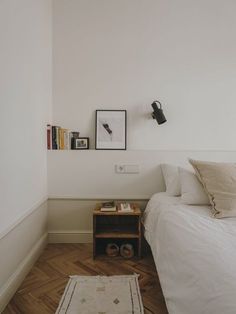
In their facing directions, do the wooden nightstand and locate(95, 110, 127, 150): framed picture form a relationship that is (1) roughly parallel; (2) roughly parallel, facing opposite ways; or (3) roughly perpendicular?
roughly parallel

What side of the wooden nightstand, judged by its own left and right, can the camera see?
front

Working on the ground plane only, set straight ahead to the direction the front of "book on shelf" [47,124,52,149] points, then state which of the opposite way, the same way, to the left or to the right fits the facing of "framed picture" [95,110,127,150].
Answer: the same way

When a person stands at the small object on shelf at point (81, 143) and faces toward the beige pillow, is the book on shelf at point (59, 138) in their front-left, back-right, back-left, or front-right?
back-right

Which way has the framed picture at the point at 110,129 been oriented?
toward the camera

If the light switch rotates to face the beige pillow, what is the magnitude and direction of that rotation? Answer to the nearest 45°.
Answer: approximately 45° to its left

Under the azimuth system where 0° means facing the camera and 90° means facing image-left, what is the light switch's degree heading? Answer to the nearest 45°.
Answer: approximately 0°

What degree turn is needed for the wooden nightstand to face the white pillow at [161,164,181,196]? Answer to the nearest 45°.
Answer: approximately 90° to its left

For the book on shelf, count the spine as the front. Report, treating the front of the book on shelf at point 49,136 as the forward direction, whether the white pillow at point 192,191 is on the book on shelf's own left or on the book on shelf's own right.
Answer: on the book on shelf's own left

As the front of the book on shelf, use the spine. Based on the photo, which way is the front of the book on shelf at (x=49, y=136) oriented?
toward the camera

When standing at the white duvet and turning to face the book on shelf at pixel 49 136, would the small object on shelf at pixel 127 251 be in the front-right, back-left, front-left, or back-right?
front-right

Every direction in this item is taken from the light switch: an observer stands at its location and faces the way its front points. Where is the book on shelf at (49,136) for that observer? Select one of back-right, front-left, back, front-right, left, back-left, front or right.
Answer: right

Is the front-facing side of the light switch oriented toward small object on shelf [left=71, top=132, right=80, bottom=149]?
no
